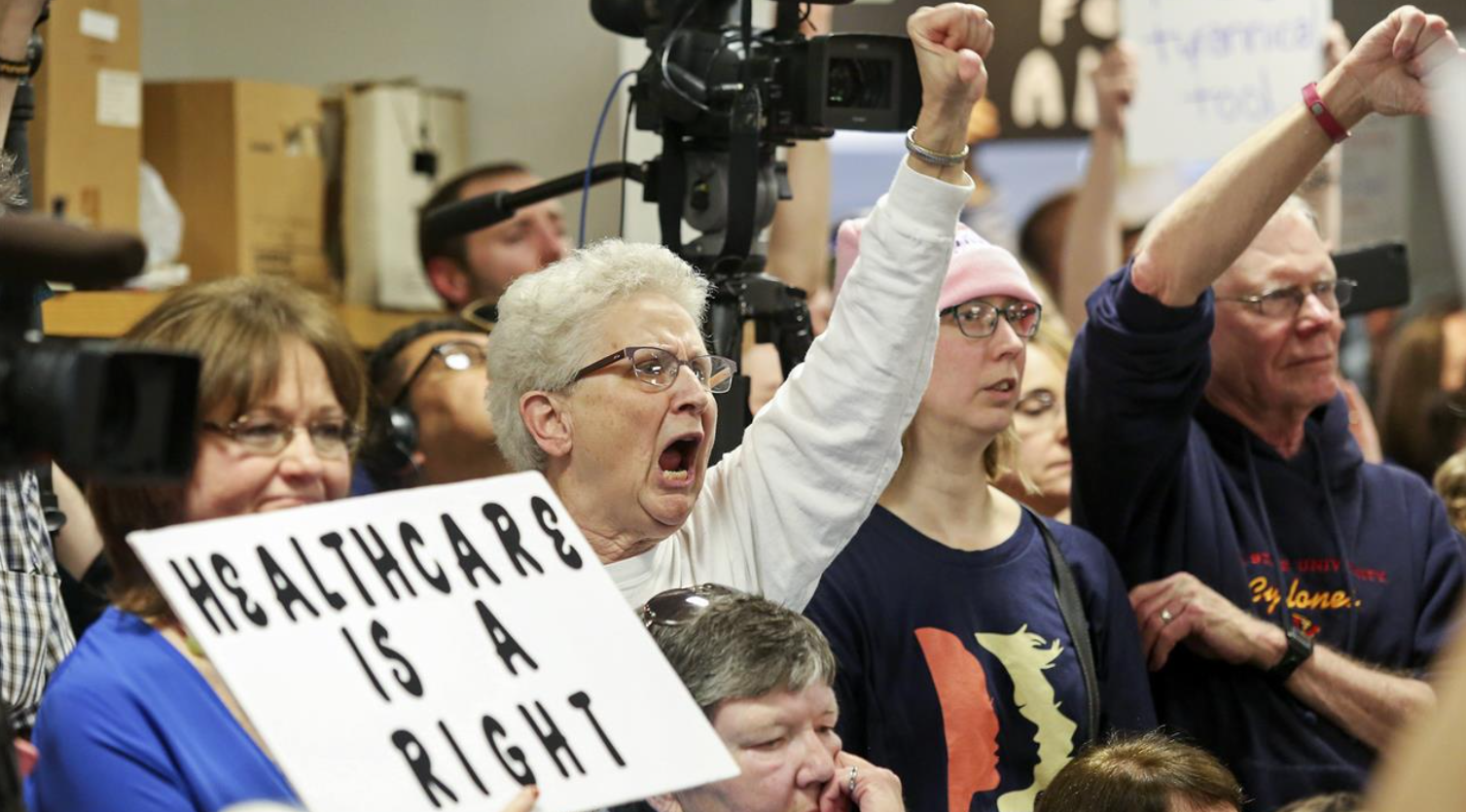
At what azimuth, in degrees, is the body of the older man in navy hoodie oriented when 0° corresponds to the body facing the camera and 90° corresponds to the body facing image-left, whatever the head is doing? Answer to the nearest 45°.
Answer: approximately 315°

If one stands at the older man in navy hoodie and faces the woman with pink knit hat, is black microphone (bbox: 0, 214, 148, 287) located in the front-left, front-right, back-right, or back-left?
front-left

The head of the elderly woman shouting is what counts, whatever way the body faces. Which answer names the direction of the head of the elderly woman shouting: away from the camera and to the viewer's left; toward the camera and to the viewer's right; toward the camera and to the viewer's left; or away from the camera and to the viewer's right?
toward the camera and to the viewer's right

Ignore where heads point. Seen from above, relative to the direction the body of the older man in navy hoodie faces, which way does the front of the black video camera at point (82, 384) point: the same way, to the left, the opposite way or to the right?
to the left

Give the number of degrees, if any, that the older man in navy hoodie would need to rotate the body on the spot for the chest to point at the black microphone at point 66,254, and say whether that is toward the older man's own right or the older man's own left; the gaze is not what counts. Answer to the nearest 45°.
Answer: approximately 45° to the older man's own right

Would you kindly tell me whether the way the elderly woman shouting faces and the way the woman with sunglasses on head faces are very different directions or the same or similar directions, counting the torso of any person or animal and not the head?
same or similar directions

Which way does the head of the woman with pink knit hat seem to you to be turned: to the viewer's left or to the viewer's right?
to the viewer's right

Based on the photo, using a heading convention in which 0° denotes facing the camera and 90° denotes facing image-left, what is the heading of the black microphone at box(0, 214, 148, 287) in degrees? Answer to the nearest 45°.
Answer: approximately 270°

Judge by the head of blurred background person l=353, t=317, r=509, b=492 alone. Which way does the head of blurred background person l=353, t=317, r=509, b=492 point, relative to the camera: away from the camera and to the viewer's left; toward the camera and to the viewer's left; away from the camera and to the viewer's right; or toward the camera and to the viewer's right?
toward the camera and to the viewer's right

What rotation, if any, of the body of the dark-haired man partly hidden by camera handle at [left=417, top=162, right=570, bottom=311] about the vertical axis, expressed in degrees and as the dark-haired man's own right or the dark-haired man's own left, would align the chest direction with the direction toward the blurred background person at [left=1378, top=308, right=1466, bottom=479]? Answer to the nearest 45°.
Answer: approximately 45° to the dark-haired man's own left

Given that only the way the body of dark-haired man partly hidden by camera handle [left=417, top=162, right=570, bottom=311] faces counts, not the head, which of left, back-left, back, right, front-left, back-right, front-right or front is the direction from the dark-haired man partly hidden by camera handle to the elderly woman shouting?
front-right

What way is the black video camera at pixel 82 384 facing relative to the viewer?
to the viewer's right

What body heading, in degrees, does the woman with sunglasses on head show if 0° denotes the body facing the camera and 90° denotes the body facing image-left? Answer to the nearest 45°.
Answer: approximately 315°

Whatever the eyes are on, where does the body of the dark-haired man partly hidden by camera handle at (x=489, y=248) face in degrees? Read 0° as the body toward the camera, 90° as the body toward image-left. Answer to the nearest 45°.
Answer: approximately 315°

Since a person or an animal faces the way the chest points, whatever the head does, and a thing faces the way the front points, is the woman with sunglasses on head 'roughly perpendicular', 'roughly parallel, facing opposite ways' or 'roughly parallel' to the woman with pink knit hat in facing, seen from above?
roughly parallel
